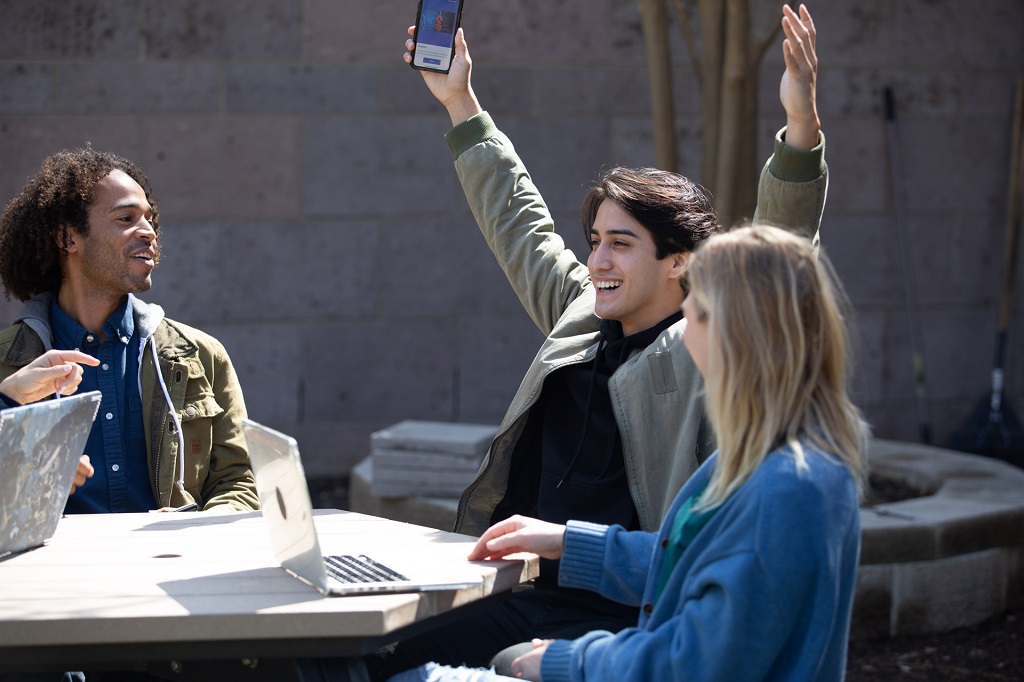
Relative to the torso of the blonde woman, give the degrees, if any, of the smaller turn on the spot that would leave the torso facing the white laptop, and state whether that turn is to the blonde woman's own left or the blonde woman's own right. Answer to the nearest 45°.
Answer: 0° — they already face it

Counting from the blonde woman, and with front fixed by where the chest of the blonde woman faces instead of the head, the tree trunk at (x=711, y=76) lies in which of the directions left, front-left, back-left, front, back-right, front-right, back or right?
right

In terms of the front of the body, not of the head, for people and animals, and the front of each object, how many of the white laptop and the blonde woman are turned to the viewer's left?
1

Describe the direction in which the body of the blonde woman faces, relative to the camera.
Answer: to the viewer's left

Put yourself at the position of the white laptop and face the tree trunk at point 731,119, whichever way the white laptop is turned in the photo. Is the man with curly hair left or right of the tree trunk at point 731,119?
left

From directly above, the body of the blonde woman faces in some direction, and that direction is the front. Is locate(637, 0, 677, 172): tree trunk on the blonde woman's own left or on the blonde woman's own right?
on the blonde woman's own right

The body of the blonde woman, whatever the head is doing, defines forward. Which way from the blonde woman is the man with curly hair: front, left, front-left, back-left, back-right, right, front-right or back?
front-right

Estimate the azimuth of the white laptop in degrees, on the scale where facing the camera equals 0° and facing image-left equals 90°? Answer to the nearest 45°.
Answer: approximately 225°
